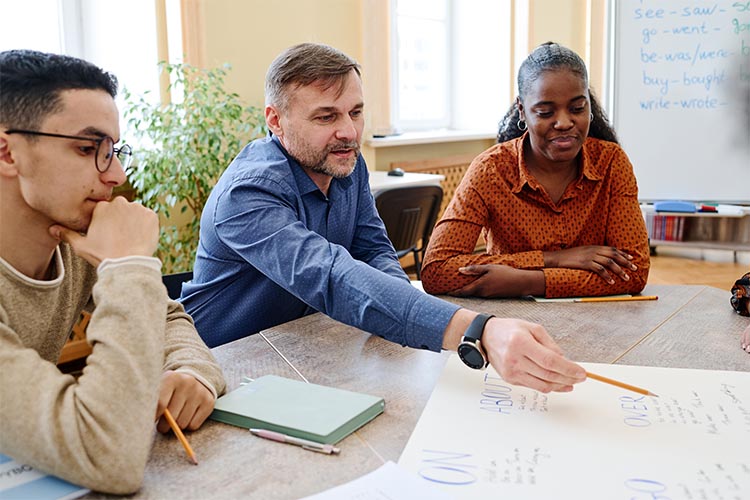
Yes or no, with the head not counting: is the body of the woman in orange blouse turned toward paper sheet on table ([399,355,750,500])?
yes

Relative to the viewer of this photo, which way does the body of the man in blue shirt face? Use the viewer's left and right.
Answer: facing the viewer and to the right of the viewer

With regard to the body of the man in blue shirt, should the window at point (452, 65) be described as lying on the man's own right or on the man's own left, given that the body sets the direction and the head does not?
on the man's own left

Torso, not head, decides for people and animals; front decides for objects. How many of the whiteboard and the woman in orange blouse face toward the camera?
2

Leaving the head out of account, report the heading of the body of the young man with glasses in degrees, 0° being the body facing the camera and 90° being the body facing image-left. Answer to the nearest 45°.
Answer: approximately 315°

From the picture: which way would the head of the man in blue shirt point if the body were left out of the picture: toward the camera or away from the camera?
toward the camera

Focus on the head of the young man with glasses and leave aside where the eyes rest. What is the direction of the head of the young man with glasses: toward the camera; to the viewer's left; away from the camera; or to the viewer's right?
to the viewer's right

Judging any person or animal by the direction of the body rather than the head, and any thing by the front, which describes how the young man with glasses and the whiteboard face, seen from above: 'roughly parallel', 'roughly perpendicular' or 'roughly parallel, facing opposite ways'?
roughly perpendicular

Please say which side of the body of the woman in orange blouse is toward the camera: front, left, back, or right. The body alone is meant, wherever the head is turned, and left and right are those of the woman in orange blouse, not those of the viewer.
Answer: front

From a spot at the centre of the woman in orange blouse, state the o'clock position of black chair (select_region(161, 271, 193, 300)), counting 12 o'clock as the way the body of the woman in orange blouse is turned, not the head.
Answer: The black chair is roughly at 2 o'clock from the woman in orange blouse.
